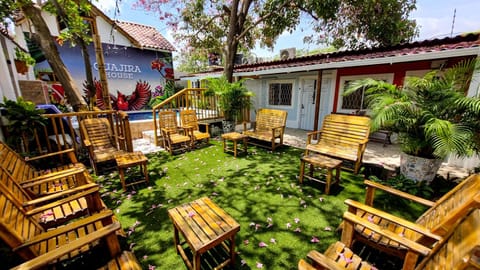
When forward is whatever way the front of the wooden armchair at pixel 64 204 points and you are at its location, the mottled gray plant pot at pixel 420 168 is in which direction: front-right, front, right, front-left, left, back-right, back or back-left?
front-right

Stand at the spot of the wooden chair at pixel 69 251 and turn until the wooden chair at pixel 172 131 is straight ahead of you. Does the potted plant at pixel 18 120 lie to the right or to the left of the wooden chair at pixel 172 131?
left

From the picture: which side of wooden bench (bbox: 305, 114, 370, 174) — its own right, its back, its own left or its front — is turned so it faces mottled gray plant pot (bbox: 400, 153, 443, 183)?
left

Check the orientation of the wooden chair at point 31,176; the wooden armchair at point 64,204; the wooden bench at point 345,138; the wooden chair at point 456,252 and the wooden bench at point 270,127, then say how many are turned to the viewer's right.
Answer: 2

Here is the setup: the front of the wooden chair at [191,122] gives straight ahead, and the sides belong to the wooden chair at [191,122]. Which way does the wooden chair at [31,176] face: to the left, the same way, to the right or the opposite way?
to the left

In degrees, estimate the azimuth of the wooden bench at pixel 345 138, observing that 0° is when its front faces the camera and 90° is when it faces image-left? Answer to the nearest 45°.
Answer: approximately 45°

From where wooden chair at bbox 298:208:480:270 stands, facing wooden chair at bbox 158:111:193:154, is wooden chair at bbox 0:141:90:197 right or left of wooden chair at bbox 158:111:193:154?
left

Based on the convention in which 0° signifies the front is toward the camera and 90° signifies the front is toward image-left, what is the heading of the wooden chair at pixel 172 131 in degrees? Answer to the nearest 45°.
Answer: approximately 315°

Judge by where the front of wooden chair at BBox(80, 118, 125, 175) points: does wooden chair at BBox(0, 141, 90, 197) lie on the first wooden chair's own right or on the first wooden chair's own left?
on the first wooden chair's own right

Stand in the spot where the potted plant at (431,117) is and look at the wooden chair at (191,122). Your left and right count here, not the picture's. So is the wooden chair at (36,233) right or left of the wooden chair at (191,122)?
left

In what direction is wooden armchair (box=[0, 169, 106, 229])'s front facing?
to the viewer's right
